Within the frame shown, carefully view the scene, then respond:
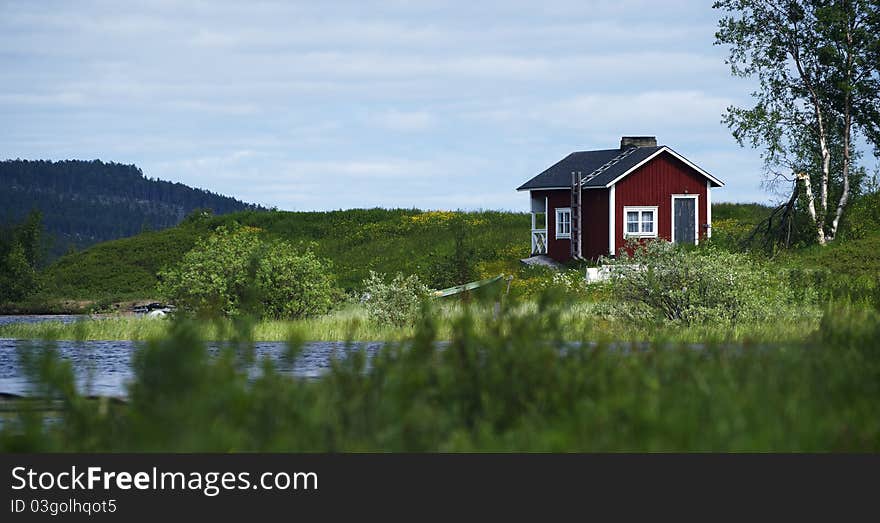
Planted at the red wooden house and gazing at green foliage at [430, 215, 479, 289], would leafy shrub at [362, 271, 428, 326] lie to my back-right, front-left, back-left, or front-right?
front-left

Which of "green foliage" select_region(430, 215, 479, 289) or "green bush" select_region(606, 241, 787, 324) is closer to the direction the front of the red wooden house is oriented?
the green bush

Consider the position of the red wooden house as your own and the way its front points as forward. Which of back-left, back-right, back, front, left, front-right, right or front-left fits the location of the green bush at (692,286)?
front-right

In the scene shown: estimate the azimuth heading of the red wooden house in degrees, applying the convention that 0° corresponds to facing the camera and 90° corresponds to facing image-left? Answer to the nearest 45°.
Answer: approximately 315°

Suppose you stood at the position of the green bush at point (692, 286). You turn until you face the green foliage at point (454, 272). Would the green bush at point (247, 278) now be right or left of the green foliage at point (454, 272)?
left

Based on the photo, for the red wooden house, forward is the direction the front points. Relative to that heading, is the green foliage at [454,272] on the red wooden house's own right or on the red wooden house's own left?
on the red wooden house's own right

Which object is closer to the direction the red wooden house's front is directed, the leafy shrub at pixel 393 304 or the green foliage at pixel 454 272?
the leafy shrub

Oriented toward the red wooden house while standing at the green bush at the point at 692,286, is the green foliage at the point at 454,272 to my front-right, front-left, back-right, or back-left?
front-left

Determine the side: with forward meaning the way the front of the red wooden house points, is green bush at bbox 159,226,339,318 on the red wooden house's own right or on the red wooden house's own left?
on the red wooden house's own right
